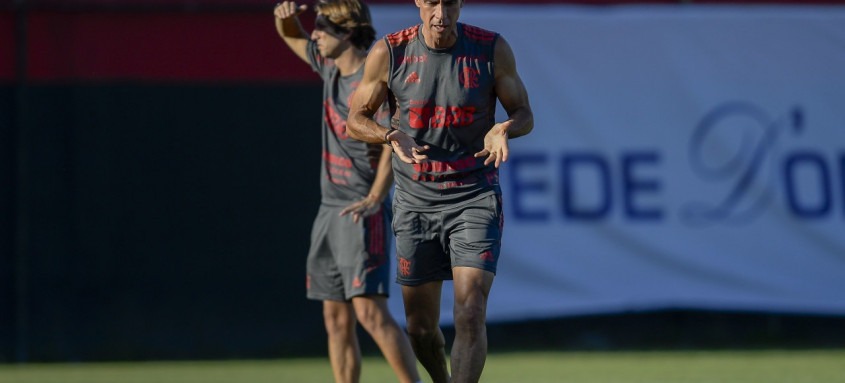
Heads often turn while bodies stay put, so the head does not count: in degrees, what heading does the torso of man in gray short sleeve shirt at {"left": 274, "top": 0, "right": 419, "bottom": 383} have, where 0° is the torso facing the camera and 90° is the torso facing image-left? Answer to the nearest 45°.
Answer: approximately 45°

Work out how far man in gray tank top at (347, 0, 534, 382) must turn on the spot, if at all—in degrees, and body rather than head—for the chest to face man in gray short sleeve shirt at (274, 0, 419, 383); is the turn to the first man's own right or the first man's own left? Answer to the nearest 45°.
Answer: approximately 135° to the first man's own right

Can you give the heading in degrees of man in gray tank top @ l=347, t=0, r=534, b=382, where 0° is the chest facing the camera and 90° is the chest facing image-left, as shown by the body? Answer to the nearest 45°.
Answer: approximately 0°

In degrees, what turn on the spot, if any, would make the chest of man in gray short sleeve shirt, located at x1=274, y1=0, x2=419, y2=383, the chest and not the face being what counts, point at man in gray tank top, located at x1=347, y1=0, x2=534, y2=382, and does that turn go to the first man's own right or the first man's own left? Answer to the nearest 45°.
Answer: approximately 90° to the first man's own left

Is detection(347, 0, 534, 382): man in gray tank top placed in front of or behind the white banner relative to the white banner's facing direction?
in front

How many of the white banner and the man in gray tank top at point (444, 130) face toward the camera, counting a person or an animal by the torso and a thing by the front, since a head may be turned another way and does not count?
2

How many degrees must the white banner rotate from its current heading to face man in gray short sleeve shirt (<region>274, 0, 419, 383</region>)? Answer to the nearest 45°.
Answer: approximately 45° to its right

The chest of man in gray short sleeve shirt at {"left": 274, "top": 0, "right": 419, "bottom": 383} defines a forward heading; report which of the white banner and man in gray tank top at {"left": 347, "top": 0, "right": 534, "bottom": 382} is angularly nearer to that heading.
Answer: the man in gray tank top

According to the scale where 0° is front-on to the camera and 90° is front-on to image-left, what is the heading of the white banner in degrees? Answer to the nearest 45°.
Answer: approximately 0°
